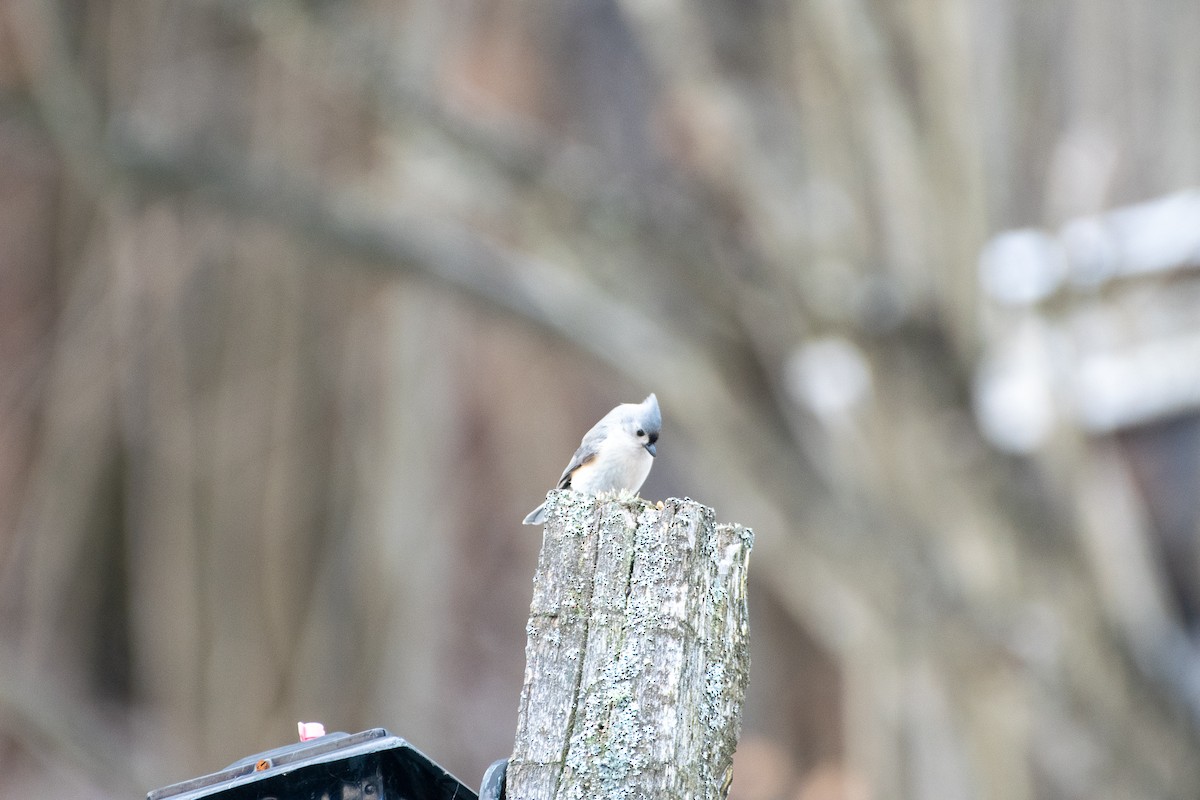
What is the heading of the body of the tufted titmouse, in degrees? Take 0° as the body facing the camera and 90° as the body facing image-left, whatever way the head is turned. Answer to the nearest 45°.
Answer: approximately 315°
